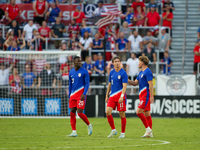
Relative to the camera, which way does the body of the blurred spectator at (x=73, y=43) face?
toward the camera

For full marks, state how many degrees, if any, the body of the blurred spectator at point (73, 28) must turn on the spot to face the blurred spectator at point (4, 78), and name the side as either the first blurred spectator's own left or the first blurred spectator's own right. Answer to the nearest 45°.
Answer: approximately 45° to the first blurred spectator's own right

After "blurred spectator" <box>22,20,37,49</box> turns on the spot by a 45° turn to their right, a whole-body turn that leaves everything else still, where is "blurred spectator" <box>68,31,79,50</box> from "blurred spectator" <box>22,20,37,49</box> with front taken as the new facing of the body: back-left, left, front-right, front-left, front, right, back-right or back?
left

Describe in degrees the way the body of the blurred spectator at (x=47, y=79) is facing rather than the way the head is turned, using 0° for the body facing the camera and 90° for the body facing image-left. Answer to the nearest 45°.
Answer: approximately 0°

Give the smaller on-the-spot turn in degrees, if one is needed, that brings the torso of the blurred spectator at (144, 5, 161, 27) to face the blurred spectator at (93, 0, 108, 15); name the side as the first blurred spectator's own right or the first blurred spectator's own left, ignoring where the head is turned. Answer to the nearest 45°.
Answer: approximately 90° to the first blurred spectator's own right

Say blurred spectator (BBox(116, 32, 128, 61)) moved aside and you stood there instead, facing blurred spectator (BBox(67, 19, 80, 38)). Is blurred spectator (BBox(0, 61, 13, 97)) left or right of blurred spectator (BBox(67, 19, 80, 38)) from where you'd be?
left

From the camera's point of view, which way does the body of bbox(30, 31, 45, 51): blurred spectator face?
toward the camera

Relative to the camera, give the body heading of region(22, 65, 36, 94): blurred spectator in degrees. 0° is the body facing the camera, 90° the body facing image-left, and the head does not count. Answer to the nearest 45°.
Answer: approximately 0°

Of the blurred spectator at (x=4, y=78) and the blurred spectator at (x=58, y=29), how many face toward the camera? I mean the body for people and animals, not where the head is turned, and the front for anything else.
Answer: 2

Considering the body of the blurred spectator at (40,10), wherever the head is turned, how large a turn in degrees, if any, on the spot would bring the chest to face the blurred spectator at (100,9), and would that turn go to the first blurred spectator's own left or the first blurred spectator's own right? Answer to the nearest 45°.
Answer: approximately 90° to the first blurred spectator's own left

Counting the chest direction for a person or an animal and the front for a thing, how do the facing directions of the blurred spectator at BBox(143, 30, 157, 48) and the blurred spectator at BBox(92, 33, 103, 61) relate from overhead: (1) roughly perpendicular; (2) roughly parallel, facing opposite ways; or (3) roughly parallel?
roughly parallel

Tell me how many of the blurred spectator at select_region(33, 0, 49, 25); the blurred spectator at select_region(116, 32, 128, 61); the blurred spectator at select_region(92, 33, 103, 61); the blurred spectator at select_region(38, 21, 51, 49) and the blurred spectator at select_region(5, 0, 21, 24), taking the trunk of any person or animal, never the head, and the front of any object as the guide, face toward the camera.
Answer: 5

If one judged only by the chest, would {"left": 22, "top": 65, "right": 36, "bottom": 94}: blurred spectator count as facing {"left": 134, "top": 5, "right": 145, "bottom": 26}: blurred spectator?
no

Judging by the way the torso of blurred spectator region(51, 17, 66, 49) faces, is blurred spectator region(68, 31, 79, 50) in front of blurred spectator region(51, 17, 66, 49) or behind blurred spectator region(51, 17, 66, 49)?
in front

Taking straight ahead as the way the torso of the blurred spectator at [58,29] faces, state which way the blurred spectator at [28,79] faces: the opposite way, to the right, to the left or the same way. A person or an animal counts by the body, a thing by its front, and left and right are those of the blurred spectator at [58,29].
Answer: the same way

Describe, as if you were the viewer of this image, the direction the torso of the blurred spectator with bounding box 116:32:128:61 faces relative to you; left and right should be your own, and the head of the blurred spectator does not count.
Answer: facing the viewer

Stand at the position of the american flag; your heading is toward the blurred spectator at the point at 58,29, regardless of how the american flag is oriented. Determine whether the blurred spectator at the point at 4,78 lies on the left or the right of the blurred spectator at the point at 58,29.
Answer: left

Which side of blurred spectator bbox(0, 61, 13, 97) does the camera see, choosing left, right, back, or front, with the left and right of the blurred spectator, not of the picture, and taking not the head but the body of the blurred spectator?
front

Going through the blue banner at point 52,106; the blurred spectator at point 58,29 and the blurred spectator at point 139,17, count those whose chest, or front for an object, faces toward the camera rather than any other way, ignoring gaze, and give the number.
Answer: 3

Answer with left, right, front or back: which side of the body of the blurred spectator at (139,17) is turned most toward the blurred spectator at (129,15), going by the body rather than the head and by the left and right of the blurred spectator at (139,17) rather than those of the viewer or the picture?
right
